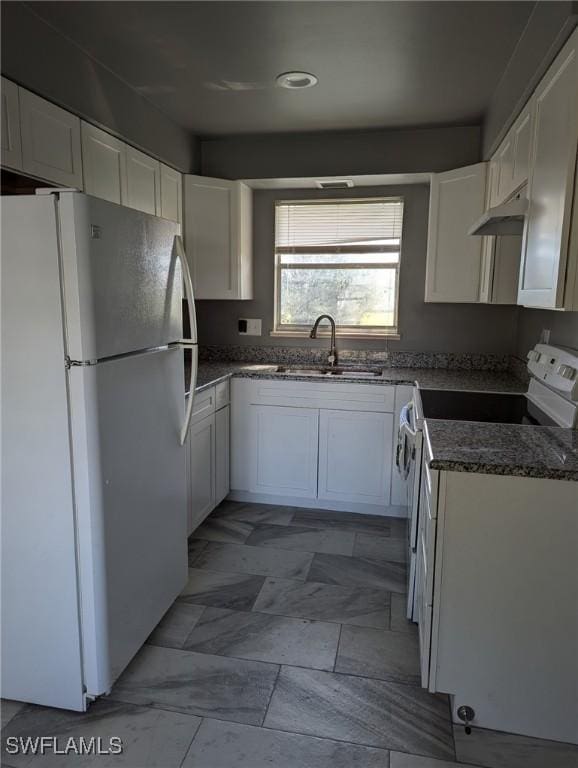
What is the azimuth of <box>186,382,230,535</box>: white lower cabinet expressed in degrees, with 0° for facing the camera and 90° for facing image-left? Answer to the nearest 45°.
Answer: approximately 270°

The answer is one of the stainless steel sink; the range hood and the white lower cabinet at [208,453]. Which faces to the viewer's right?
the white lower cabinet

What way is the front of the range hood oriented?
to the viewer's left

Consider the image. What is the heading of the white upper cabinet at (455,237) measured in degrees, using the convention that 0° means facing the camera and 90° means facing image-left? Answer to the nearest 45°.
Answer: approximately 45°

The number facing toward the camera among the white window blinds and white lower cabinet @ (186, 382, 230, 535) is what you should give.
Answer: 1

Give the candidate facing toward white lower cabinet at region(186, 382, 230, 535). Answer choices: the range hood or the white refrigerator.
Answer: the range hood
